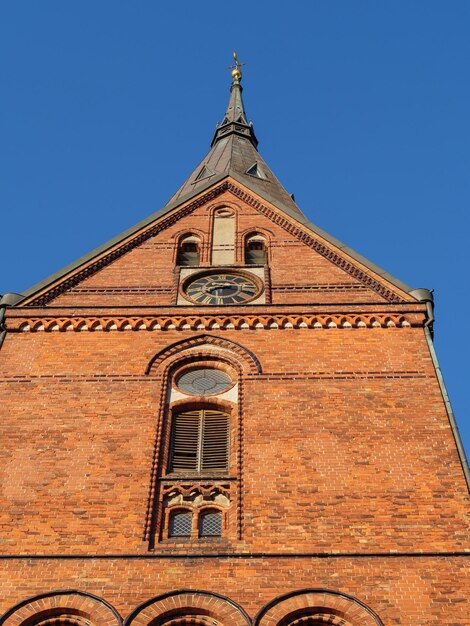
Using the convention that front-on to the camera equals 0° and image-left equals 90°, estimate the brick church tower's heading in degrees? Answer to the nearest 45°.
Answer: approximately 0°
